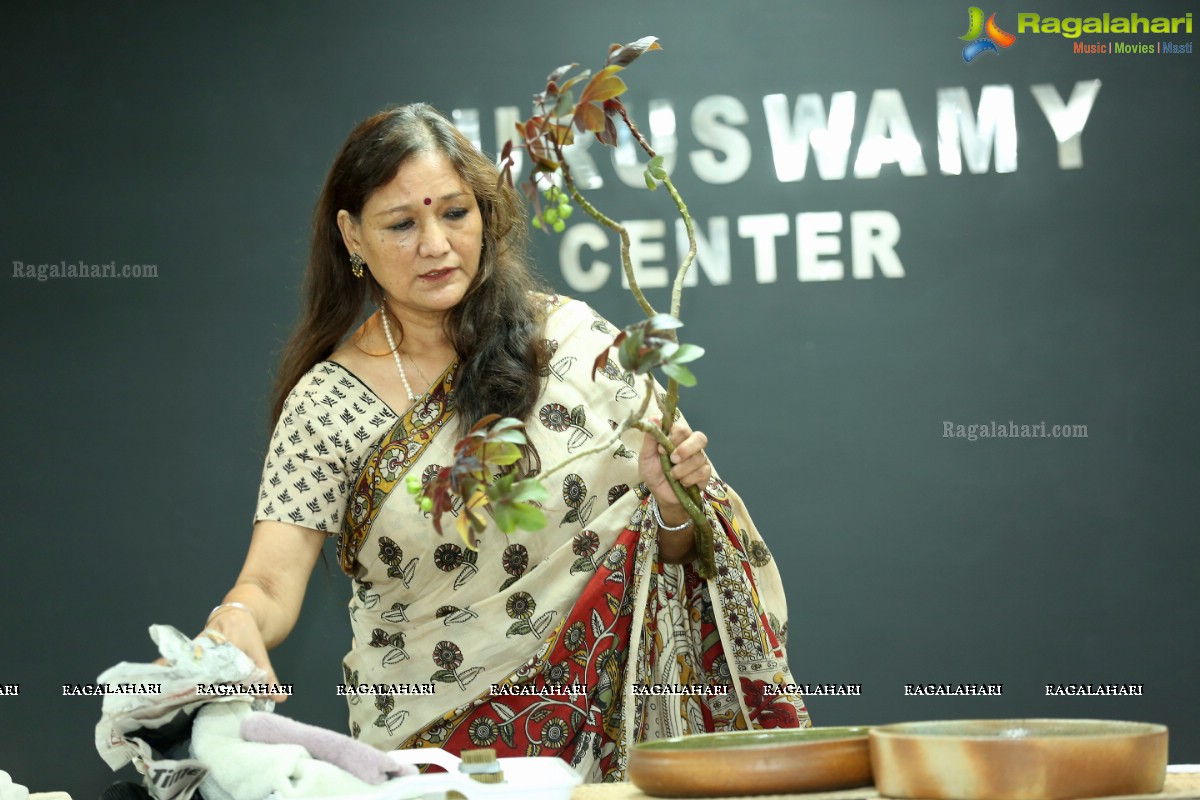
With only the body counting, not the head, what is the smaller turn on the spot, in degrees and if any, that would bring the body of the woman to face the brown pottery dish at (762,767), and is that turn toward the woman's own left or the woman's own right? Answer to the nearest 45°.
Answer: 0° — they already face it

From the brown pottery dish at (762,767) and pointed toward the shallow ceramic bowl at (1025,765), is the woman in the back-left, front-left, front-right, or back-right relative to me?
back-left

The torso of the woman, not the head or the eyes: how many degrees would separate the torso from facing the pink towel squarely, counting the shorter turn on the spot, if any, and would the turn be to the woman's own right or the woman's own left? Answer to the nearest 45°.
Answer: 0° — they already face it

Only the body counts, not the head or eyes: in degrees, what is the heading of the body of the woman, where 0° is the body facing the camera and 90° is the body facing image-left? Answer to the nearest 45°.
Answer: approximately 0°

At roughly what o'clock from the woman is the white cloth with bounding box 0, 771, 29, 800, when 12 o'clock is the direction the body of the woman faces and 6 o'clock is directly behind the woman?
The white cloth is roughly at 1 o'clock from the woman.
